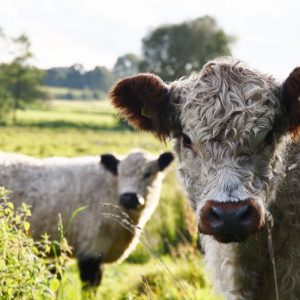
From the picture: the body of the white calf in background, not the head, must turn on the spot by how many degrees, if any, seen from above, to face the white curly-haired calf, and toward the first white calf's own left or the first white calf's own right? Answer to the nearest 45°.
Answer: approximately 45° to the first white calf's own right

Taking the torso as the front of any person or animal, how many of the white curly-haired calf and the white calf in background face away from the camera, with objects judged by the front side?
0

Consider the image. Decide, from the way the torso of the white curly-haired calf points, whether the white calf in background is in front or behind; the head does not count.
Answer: behind

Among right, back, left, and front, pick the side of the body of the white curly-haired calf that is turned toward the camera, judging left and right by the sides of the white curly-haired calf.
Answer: front
